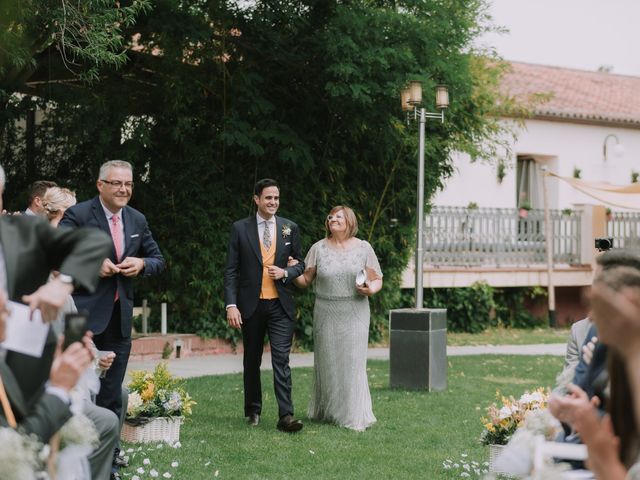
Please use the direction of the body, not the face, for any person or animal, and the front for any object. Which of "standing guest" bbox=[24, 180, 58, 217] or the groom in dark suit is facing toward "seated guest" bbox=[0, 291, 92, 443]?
the groom in dark suit

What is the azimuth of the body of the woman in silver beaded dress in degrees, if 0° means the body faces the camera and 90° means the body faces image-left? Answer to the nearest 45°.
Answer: approximately 0°

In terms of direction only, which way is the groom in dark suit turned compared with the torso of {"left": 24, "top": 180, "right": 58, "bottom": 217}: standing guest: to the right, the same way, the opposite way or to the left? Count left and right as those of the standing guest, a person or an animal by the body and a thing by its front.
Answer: to the right

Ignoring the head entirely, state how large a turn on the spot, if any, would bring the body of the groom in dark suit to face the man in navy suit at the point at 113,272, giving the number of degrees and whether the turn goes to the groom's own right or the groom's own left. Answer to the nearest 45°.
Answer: approximately 45° to the groom's own right

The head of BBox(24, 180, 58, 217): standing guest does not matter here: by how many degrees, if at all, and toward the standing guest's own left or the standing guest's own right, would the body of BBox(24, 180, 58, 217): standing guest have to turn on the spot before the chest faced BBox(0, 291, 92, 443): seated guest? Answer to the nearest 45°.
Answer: approximately 90° to the standing guest's own right

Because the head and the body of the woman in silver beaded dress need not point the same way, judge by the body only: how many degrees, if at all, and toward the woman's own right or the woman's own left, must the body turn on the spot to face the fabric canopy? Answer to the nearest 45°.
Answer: approximately 135° to the woman's own left

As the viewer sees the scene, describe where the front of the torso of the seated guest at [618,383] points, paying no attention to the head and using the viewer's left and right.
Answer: facing to the left of the viewer

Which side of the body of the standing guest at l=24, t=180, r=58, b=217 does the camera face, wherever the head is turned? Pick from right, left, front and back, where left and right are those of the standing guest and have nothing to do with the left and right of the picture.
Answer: right
